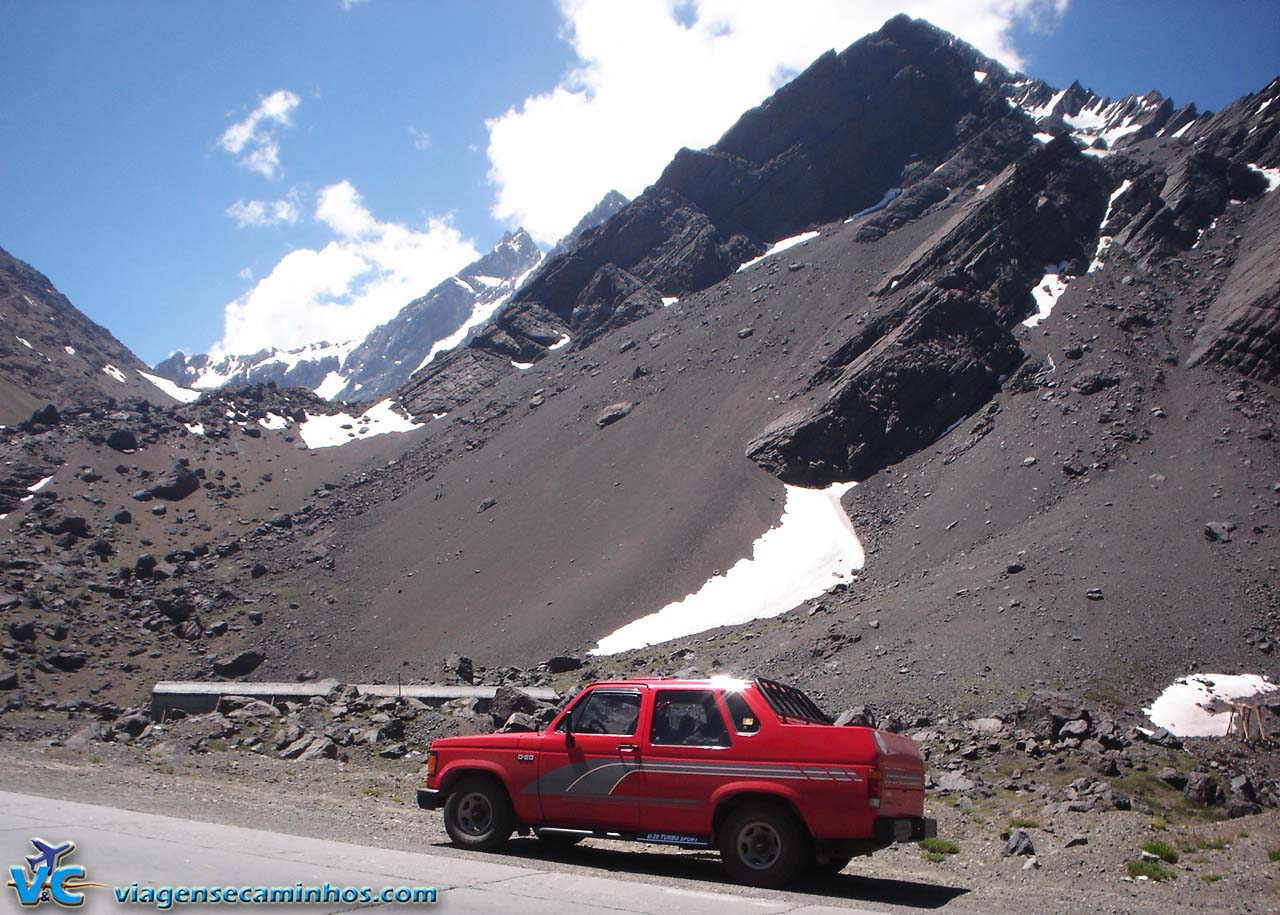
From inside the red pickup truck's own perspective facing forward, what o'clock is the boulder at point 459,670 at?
The boulder is roughly at 1 o'clock from the red pickup truck.

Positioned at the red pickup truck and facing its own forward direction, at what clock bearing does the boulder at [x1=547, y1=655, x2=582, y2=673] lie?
The boulder is roughly at 1 o'clock from the red pickup truck.

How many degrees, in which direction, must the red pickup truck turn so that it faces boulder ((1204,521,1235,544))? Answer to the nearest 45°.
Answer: approximately 90° to its right

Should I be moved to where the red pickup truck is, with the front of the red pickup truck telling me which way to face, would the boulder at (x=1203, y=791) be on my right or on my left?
on my right

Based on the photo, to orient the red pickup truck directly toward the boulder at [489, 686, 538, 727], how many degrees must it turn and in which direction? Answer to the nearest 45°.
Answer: approximately 45° to its right

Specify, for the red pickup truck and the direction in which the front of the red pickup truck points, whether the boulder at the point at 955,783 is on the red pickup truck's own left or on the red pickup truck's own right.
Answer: on the red pickup truck's own right

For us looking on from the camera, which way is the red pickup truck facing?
facing away from the viewer and to the left of the viewer

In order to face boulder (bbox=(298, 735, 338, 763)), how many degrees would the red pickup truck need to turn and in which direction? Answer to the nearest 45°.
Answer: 0° — it already faces it

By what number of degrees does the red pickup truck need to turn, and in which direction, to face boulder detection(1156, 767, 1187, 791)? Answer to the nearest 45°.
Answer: approximately 90° to its right
